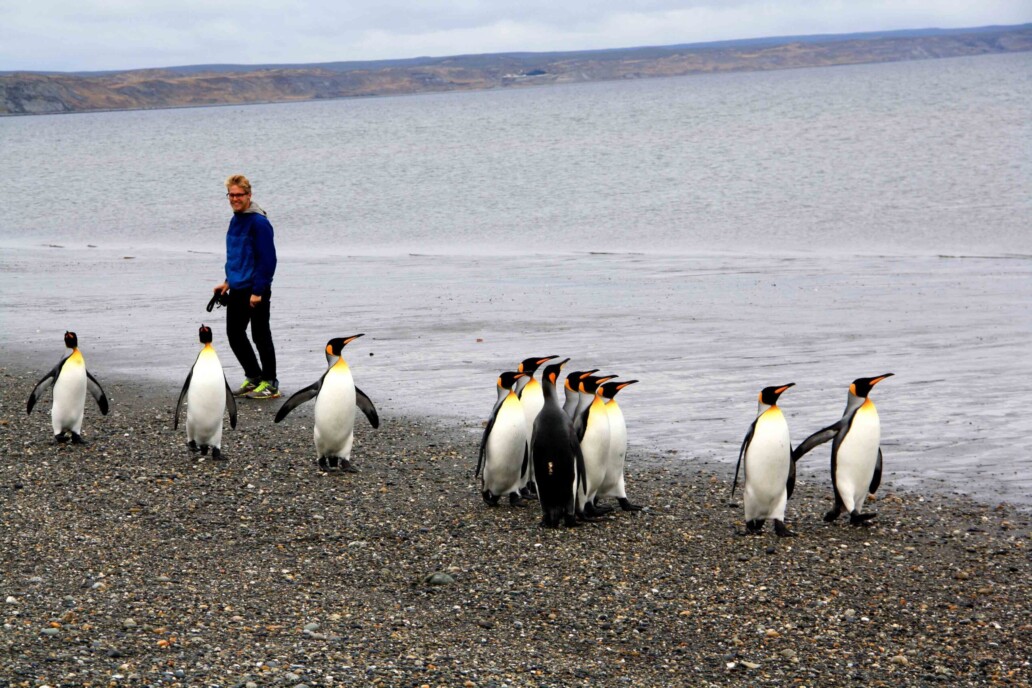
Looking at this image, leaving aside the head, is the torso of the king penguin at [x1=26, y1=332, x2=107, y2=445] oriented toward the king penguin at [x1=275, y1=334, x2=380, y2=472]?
no

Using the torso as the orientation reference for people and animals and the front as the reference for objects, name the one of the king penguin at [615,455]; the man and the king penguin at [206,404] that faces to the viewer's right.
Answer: the king penguin at [615,455]

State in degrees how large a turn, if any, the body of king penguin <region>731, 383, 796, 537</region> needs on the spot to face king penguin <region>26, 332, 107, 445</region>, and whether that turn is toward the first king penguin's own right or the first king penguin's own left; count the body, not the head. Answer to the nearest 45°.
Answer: approximately 135° to the first king penguin's own right

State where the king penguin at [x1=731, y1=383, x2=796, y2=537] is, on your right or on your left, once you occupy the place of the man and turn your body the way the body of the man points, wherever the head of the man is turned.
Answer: on your left

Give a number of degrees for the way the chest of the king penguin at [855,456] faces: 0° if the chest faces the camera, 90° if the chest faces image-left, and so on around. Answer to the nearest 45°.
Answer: approximately 315°

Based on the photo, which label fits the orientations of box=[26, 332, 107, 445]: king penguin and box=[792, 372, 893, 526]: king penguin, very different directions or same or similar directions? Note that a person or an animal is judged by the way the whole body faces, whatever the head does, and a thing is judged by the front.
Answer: same or similar directions

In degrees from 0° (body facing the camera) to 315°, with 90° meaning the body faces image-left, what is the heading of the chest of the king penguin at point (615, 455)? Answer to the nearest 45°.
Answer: approximately 270°

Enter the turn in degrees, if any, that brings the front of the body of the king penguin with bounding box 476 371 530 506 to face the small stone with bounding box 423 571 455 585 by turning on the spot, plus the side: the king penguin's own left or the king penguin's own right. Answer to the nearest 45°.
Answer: approximately 45° to the king penguin's own right

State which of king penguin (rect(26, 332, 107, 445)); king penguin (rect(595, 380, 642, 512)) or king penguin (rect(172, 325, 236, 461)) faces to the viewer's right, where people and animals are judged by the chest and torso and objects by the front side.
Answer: king penguin (rect(595, 380, 642, 512))

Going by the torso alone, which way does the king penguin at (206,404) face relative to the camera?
toward the camera
